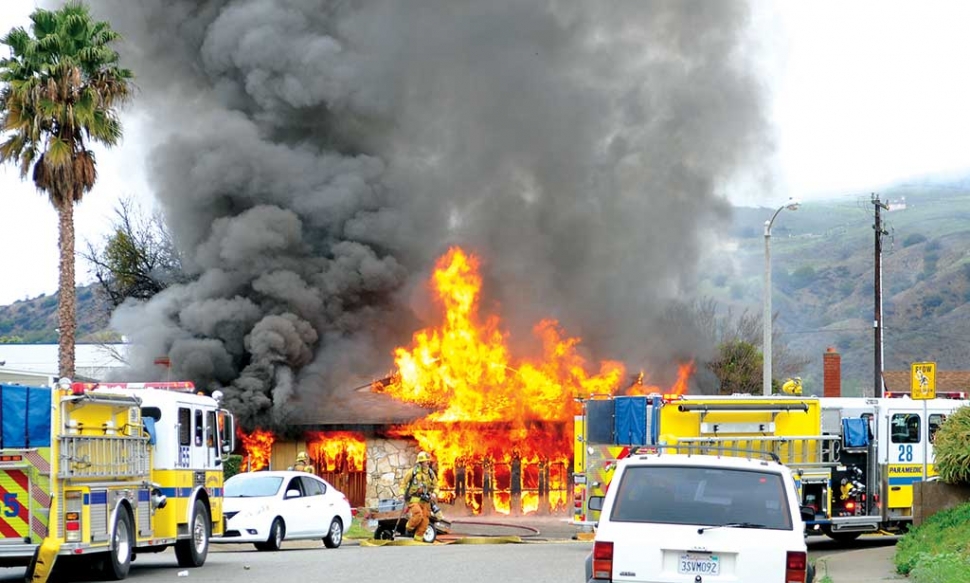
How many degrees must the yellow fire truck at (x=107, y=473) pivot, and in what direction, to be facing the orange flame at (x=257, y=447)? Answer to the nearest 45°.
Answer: approximately 45° to its left

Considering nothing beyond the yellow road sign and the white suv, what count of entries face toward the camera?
1

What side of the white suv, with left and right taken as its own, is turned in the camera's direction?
back

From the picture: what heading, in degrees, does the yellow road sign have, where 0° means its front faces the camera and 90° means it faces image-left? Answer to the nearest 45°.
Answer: approximately 0°

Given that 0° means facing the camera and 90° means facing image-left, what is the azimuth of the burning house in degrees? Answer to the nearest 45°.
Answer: approximately 0°
